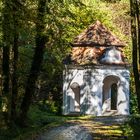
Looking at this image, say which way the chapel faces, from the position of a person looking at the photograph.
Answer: facing the viewer and to the right of the viewer
